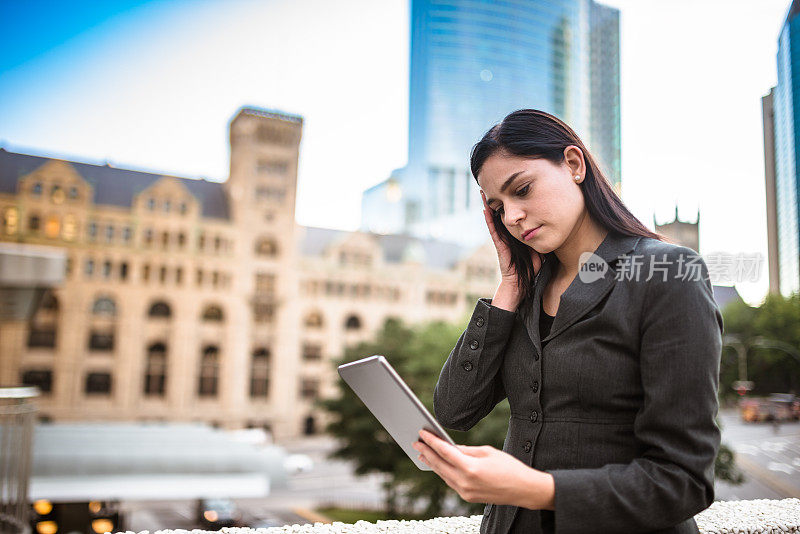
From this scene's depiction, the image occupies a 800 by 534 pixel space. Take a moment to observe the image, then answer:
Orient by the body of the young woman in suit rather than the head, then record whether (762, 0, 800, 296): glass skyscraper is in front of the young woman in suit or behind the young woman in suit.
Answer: behind

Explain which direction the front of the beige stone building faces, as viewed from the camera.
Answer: facing the viewer and to the right of the viewer

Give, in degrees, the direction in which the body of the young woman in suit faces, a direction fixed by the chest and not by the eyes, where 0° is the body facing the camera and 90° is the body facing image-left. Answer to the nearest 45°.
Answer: approximately 45°

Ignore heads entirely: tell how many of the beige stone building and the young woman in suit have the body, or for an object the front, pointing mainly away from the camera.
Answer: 0

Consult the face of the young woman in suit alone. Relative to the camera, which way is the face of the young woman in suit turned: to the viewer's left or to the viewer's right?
to the viewer's left

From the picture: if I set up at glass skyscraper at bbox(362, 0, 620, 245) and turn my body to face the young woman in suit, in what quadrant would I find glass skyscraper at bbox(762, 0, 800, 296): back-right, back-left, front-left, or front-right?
front-left

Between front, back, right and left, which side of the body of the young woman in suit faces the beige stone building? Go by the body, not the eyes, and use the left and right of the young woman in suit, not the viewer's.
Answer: right

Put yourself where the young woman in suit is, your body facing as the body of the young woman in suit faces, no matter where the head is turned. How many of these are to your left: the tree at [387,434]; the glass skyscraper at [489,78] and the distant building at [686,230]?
0

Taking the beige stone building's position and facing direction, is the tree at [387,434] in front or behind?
in front

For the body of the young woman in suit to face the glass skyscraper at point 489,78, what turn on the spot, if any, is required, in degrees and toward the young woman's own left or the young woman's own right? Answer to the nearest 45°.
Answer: approximately 135° to the young woman's own right
